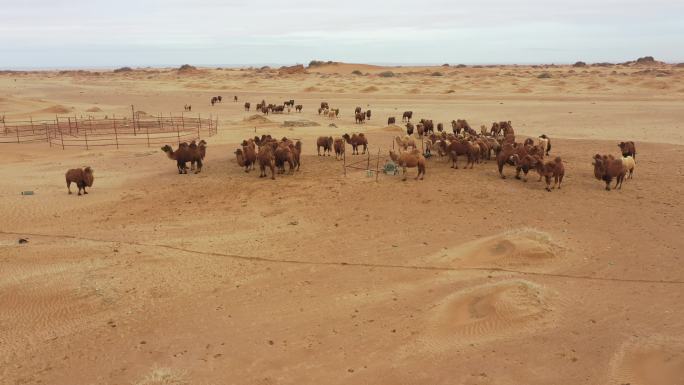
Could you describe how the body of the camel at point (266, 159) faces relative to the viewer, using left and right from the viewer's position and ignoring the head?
facing away from the viewer

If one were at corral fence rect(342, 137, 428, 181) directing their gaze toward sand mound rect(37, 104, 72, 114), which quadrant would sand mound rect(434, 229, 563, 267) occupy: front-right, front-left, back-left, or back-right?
back-left

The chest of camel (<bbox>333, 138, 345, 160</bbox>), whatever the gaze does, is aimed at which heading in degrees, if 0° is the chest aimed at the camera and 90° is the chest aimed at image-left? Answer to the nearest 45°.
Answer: approximately 180°

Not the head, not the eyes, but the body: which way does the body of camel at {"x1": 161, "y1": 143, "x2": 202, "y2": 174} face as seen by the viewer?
to the viewer's left
